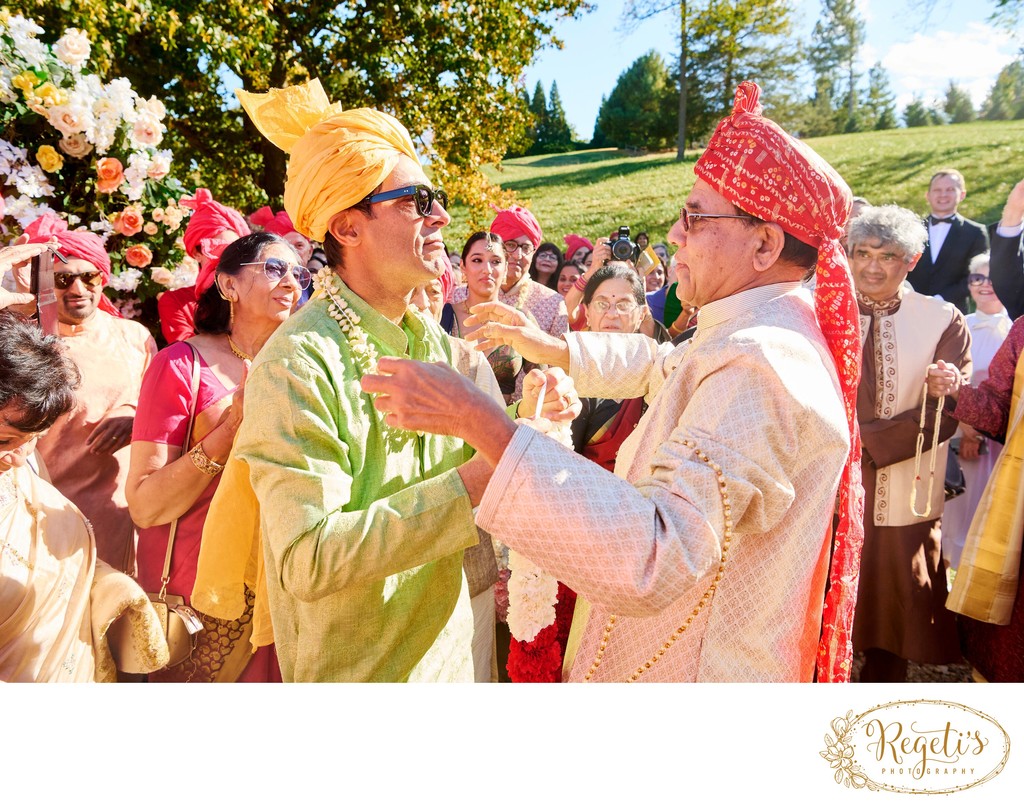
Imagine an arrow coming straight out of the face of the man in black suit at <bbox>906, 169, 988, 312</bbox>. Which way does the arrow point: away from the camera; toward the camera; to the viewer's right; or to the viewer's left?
toward the camera

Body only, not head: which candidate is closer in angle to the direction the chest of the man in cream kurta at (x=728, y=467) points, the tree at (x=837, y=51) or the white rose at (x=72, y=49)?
the white rose

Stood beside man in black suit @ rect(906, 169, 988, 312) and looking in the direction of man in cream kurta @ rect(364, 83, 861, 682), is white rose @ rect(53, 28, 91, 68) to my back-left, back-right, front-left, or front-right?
front-right

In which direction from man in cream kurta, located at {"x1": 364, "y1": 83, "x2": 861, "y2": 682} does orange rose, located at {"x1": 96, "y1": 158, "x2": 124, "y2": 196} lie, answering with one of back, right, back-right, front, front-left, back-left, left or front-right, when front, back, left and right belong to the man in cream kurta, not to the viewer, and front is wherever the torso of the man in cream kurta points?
front-right

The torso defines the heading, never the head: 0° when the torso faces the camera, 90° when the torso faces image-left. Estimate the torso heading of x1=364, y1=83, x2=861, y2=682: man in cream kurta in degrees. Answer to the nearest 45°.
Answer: approximately 90°

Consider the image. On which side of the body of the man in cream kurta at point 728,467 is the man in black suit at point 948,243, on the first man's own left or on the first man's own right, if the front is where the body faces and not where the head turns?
on the first man's own right

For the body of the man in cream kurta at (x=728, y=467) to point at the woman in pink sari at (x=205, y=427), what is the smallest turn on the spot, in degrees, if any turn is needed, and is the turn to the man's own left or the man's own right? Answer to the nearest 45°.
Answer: approximately 45° to the man's own right

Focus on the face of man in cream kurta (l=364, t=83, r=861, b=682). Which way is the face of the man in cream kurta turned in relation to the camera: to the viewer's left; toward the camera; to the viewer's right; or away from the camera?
to the viewer's left

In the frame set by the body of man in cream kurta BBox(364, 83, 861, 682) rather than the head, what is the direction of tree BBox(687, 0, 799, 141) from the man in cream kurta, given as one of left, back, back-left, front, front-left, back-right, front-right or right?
right

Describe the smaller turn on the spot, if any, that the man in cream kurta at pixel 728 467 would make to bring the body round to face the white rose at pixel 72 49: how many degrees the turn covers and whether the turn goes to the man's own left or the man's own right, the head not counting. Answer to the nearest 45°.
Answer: approximately 45° to the man's own right

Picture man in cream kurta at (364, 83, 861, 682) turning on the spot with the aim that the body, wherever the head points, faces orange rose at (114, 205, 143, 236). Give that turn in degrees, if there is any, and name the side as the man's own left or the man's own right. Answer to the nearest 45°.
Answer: approximately 45° to the man's own right
